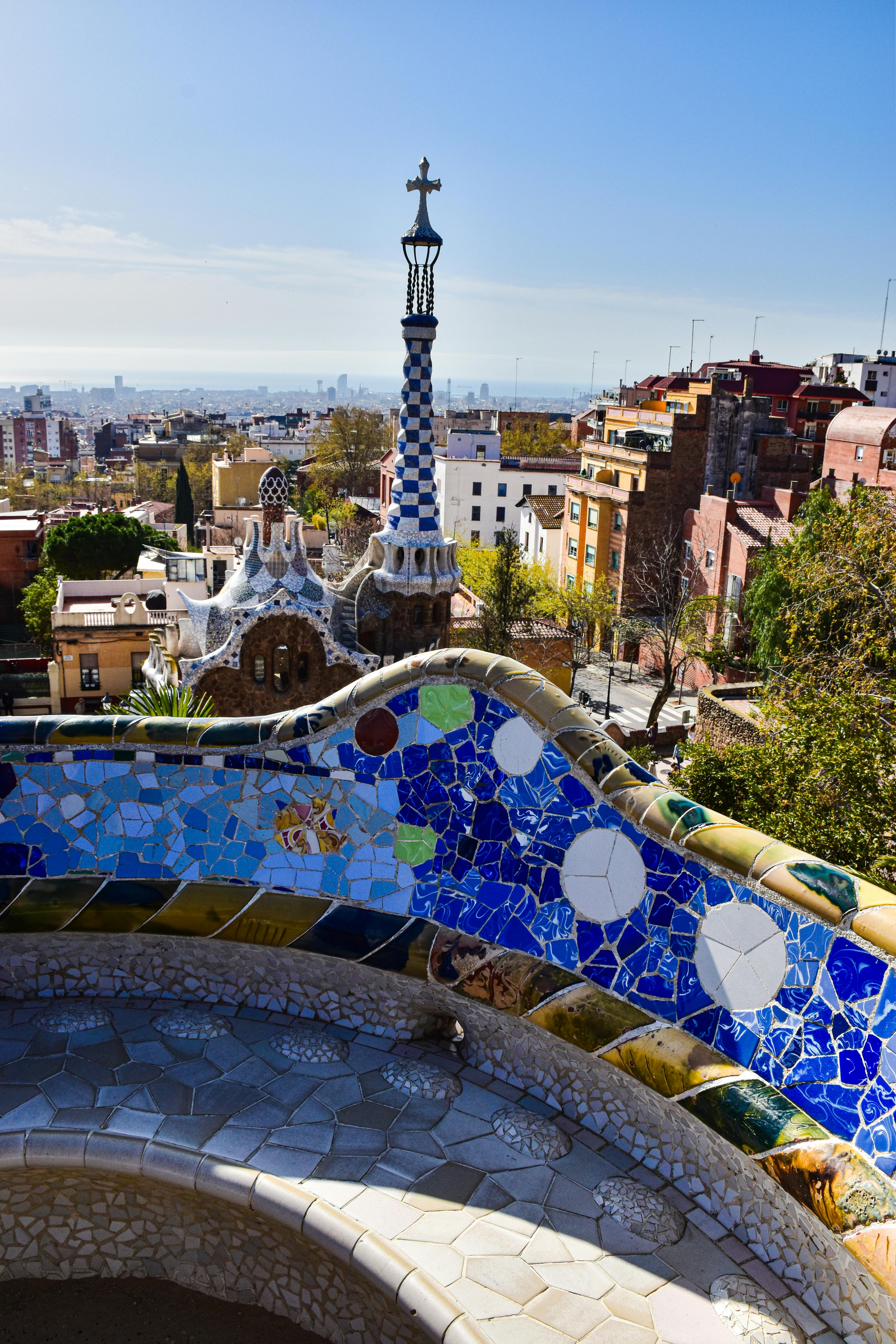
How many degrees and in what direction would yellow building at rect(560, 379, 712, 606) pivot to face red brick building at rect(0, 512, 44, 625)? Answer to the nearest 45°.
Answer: approximately 45° to its right

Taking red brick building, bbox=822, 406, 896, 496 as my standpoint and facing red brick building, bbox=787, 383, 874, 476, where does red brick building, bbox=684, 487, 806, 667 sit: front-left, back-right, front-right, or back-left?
back-left

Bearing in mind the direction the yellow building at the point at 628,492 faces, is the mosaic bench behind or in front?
in front

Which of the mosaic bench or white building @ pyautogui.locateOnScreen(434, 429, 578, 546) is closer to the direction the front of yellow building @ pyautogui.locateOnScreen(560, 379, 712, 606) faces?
the mosaic bench

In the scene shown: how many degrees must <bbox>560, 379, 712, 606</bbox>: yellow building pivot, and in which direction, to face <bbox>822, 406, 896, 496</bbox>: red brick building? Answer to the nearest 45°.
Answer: approximately 135° to its left

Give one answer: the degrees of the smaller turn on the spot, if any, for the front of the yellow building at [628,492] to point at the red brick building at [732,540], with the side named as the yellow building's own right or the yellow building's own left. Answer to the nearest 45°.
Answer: approximately 90° to the yellow building's own left

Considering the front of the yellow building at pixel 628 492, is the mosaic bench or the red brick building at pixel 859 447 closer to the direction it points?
the mosaic bench

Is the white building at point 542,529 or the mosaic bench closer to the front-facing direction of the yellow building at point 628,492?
the mosaic bench

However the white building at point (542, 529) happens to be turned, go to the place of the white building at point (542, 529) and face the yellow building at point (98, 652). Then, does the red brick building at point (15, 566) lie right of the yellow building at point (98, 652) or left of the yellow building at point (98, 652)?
right

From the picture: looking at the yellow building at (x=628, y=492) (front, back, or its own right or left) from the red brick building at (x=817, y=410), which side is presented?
back

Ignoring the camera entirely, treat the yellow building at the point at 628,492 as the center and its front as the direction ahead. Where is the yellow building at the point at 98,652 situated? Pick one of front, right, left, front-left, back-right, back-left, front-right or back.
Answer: front

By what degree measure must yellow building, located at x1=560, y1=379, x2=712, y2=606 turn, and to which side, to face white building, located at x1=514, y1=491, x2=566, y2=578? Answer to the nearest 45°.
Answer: approximately 90° to its right

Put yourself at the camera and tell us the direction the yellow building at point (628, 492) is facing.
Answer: facing the viewer and to the left of the viewer

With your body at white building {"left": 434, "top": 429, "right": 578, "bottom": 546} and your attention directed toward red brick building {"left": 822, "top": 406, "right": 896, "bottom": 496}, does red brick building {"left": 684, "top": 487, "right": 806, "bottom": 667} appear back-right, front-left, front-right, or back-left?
front-right

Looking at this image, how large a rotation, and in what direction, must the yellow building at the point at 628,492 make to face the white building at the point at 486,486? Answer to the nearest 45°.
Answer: approximately 90° to its right
